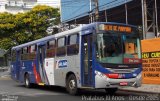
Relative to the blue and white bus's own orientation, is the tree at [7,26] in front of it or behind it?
behind

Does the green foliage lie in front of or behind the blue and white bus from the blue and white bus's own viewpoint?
behind

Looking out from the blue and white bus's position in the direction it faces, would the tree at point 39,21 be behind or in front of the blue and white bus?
behind

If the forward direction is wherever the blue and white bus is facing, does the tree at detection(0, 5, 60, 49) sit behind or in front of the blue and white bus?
behind

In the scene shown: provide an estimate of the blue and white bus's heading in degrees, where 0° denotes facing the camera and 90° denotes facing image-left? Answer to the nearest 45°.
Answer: approximately 315°
